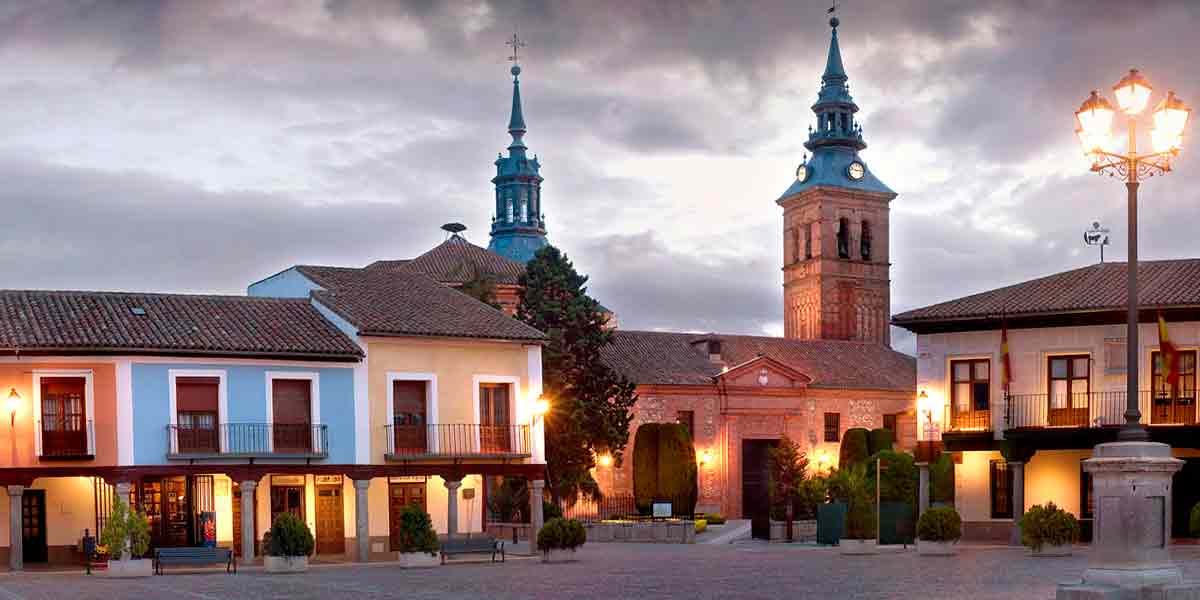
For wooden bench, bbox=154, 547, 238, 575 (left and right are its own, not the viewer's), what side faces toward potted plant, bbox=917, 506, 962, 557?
left

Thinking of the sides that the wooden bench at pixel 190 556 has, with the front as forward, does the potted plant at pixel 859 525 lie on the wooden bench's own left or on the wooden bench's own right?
on the wooden bench's own left

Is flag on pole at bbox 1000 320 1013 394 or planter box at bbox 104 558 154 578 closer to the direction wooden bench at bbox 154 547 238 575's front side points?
the planter box

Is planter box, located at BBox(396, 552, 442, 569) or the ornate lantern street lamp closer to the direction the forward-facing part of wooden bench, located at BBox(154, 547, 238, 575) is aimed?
the ornate lantern street lamp

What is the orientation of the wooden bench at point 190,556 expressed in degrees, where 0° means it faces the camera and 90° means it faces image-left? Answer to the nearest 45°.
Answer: approximately 0°

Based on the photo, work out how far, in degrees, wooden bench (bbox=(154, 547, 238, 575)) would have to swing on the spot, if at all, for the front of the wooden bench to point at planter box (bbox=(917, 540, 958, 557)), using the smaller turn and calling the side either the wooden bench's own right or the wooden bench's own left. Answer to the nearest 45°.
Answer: approximately 90° to the wooden bench's own left

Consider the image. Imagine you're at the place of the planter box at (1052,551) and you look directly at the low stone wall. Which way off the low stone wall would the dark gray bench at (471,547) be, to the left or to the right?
left

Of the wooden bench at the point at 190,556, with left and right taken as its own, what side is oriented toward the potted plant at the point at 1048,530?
left
